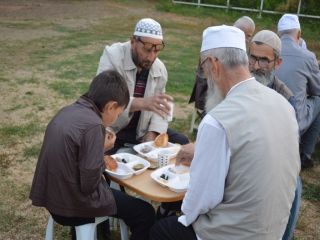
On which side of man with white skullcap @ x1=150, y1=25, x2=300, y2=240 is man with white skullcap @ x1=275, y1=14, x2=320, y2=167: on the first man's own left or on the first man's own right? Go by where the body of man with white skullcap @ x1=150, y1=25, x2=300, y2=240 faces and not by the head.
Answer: on the first man's own right

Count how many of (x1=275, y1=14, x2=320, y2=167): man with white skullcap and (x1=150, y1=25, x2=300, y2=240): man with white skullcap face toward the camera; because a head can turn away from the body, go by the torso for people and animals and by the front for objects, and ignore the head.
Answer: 0

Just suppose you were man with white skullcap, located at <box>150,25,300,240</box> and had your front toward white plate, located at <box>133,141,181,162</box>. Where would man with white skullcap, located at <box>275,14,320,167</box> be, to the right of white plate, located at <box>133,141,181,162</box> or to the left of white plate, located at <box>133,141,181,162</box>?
right

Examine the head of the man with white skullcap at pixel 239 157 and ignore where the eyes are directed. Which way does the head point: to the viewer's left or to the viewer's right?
to the viewer's left

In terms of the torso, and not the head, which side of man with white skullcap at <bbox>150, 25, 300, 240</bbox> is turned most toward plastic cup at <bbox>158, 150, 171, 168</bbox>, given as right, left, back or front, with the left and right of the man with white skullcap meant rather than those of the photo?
front

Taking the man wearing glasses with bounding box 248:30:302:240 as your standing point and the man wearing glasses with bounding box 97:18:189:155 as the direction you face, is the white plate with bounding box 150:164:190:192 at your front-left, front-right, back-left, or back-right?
front-left

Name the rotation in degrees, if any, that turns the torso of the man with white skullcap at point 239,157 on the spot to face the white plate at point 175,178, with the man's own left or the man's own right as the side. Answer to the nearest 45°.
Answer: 0° — they already face it

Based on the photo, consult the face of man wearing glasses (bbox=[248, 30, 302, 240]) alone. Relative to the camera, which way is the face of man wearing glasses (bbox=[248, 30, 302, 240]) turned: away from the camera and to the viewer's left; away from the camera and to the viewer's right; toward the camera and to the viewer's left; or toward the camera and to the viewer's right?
toward the camera and to the viewer's left

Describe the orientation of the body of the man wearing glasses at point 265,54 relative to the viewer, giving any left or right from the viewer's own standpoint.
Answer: facing the viewer and to the left of the viewer

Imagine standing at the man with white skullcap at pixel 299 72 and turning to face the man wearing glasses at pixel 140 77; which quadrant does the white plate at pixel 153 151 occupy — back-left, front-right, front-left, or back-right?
front-left

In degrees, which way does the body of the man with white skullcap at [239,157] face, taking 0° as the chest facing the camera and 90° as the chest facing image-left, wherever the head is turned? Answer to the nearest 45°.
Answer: approximately 135°

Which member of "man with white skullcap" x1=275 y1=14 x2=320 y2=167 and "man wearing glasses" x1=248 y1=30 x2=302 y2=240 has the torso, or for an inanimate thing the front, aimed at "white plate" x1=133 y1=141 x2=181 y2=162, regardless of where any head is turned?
the man wearing glasses

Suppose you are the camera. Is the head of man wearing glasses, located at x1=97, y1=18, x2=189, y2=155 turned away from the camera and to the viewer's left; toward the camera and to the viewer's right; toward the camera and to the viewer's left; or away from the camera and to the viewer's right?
toward the camera and to the viewer's right

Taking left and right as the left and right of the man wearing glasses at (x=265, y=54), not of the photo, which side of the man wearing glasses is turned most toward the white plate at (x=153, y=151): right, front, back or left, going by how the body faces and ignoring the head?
front

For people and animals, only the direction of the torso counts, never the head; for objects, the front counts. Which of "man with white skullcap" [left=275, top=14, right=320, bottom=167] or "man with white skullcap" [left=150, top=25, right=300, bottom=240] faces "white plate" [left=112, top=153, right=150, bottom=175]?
"man with white skullcap" [left=150, top=25, right=300, bottom=240]
